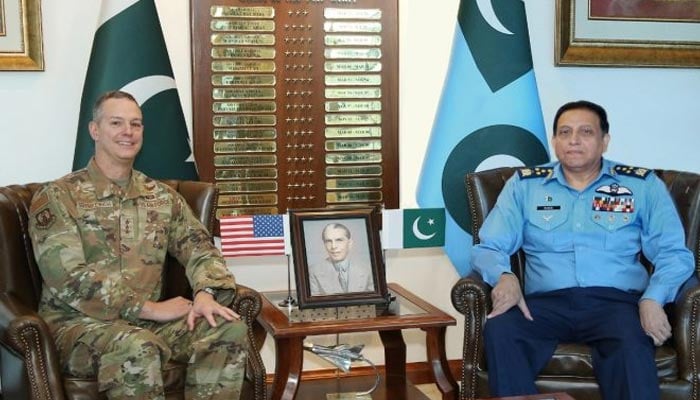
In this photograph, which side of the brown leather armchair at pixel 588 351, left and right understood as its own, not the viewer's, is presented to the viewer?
front

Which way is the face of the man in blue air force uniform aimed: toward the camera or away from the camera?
toward the camera

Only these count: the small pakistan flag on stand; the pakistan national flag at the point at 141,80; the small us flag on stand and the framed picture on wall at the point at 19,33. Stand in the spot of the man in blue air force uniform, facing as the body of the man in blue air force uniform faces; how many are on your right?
4

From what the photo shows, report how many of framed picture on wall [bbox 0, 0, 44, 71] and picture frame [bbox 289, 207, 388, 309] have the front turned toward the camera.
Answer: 2

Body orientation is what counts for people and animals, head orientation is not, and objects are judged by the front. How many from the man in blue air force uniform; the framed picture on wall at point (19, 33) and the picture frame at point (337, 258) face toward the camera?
3

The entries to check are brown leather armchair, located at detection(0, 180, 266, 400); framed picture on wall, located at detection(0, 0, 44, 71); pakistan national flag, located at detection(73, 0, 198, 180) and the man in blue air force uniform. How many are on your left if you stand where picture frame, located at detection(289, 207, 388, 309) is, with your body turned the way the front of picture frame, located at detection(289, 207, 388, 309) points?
1

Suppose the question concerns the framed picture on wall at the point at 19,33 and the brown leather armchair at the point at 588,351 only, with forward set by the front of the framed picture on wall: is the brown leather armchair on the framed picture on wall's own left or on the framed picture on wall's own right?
on the framed picture on wall's own left

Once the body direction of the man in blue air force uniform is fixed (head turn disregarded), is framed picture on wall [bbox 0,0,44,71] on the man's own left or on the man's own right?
on the man's own right

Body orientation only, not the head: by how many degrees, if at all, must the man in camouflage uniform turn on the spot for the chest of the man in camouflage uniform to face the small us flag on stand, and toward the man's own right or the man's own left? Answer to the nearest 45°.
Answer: approximately 90° to the man's own left

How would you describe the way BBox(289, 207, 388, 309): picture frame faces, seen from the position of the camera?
facing the viewer
